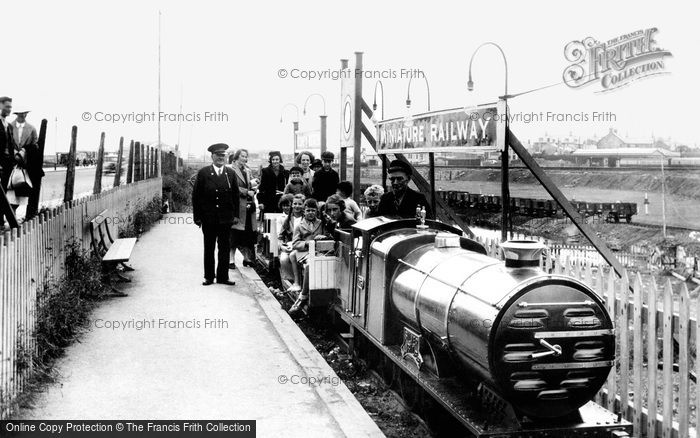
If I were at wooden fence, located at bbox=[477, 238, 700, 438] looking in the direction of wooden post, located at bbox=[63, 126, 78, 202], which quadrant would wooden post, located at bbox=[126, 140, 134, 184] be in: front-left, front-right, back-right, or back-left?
front-right

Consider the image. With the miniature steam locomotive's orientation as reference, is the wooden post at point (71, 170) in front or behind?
behind

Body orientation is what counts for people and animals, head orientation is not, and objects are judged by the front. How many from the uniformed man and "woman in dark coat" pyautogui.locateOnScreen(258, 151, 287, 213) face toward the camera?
2

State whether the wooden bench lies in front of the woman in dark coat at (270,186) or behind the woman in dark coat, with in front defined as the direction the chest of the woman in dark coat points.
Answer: in front

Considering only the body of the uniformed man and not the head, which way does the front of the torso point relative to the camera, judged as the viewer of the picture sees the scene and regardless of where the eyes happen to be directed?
toward the camera

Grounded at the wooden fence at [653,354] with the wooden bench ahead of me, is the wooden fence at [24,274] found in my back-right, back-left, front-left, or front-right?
front-left

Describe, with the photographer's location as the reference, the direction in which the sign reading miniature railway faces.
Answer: facing the viewer and to the left of the viewer

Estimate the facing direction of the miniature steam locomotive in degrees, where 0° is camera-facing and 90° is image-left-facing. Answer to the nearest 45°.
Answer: approximately 315°

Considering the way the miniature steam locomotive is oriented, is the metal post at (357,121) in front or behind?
behind

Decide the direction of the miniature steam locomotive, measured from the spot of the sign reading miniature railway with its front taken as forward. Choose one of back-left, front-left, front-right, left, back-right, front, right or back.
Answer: front-left

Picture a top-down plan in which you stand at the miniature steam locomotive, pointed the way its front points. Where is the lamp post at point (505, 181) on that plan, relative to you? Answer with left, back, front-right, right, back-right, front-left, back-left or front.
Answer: back-left

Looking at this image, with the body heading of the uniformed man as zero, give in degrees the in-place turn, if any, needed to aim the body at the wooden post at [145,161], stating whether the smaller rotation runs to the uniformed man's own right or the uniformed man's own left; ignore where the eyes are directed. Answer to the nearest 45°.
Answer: approximately 180°

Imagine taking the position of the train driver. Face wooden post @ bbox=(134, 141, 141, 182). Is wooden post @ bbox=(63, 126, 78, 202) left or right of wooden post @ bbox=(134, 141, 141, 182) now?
left

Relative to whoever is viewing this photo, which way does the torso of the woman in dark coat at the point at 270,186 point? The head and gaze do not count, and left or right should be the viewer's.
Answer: facing the viewer
